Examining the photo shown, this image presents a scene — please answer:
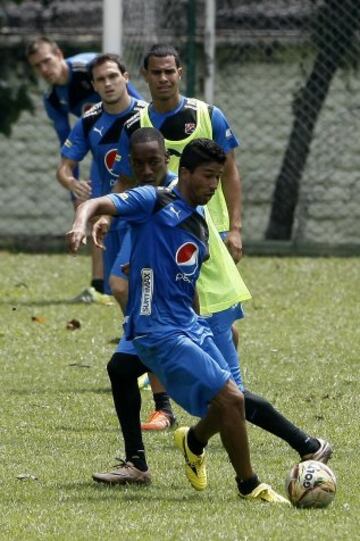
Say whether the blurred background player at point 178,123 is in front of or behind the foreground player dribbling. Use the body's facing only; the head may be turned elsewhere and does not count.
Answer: behind

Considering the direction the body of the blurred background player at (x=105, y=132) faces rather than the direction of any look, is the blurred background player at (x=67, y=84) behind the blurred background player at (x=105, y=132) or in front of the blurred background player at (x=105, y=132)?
behind

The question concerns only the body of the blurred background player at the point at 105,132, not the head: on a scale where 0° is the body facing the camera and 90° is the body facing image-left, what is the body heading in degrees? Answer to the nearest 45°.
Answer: approximately 0°
